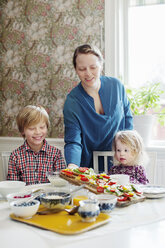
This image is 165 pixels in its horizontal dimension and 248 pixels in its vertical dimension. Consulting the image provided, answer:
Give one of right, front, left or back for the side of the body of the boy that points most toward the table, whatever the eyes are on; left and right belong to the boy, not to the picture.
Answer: front

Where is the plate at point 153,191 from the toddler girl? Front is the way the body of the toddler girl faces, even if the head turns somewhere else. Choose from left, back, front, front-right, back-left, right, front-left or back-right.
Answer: front-left

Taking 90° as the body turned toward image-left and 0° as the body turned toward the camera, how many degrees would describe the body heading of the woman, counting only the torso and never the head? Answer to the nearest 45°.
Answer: approximately 0°

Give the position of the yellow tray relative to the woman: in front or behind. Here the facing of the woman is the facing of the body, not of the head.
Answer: in front

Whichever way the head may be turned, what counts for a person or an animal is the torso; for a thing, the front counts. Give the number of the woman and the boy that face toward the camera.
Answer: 2

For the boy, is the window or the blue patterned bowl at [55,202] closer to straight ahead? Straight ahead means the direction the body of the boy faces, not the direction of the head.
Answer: the blue patterned bowl

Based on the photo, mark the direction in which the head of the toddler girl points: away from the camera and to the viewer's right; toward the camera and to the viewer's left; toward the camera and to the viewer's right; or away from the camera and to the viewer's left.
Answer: toward the camera and to the viewer's left

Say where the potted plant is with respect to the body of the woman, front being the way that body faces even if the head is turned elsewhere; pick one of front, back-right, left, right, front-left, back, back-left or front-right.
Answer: back-left

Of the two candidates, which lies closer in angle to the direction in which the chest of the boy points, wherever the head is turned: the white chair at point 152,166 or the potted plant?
the white chair

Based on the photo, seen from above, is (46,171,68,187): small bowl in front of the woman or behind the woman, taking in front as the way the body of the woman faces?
in front
